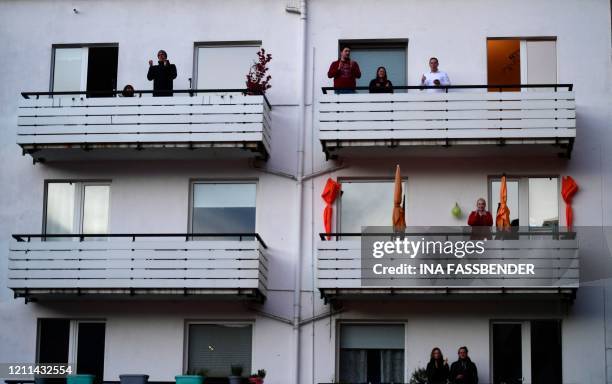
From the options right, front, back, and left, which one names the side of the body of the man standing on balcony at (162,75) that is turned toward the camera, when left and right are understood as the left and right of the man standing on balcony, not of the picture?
front

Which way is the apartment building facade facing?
toward the camera

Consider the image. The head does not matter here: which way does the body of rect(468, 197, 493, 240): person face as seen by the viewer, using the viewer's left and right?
facing the viewer

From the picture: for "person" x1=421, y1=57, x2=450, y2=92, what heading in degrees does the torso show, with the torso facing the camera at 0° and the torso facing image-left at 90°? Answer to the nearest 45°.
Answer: approximately 0°

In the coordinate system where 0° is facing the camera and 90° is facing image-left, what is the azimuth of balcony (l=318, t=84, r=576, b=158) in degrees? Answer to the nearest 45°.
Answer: approximately 0°

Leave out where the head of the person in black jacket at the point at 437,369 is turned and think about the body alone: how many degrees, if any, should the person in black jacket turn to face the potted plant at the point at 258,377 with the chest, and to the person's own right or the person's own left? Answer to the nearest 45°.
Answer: approximately 90° to the person's own right

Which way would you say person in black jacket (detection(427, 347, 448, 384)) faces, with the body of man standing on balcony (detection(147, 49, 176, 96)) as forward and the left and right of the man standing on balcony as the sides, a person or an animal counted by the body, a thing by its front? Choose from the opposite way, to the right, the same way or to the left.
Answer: the same way

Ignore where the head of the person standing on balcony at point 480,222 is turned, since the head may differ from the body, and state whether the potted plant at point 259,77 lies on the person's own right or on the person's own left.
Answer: on the person's own right

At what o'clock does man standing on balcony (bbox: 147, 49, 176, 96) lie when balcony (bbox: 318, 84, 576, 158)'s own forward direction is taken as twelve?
The man standing on balcony is roughly at 3 o'clock from the balcony.

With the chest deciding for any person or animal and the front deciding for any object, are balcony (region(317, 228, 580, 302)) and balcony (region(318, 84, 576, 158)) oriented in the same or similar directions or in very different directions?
same or similar directions

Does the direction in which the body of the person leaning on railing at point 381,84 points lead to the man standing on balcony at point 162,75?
no

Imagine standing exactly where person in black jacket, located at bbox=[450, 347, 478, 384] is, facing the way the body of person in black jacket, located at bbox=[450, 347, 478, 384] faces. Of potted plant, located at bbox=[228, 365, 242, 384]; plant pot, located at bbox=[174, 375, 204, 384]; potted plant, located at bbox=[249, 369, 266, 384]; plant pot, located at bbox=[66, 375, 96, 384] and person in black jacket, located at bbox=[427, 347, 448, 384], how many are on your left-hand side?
0

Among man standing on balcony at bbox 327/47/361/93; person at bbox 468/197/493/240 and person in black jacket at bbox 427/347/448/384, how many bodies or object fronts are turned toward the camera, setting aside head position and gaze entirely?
3
